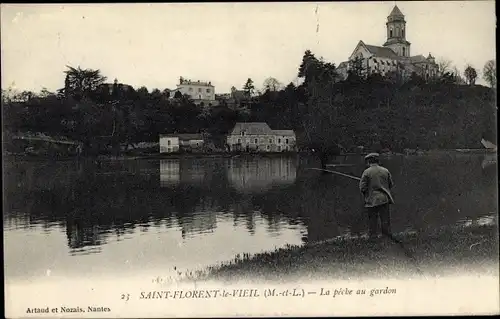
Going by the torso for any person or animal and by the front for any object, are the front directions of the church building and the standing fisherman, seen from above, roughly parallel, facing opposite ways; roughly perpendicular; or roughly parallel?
roughly perpendicular

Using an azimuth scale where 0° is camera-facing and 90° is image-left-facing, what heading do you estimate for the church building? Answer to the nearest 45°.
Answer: approximately 45°

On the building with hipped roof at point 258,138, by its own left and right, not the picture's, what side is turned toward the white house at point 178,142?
right

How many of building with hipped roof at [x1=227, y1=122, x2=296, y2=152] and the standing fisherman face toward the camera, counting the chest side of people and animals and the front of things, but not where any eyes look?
1

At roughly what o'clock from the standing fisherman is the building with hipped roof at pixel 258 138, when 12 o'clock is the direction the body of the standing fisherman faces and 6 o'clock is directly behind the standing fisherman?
The building with hipped roof is roughly at 12 o'clock from the standing fisherman.

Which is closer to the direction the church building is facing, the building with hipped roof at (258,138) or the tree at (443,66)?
the building with hipped roof

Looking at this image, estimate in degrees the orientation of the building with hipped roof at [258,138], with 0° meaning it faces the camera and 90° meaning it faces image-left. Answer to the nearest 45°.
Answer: approximately 0°

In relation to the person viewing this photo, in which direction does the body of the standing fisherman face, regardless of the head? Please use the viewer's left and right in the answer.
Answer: facing away from the viewer and to the left of the viewer
